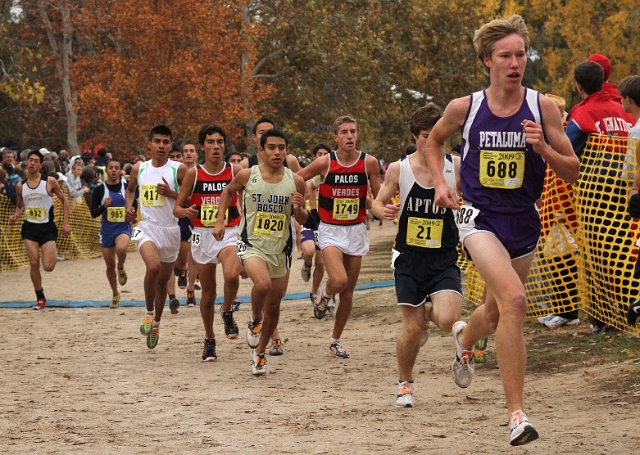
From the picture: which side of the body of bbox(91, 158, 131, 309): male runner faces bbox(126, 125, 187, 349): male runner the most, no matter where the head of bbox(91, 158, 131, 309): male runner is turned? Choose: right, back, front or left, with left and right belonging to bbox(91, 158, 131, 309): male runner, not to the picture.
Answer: front

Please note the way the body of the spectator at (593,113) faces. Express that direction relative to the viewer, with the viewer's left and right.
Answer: facing away from the viewer and to the left of the viewer

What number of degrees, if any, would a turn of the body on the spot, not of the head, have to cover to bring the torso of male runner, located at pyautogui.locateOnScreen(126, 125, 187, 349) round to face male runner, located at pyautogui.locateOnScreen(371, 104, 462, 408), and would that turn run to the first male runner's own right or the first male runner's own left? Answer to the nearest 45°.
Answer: approximately 45° to the first male runner's own left

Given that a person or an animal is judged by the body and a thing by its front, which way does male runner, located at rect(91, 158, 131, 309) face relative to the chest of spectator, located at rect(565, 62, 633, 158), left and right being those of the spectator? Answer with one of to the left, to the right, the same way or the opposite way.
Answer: the opposite way

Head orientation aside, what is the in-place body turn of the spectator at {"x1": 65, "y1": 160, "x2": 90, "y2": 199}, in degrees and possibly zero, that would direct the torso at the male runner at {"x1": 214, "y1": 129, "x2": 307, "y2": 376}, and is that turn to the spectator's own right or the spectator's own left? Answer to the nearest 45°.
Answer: approximately 45° to the spectator's own right

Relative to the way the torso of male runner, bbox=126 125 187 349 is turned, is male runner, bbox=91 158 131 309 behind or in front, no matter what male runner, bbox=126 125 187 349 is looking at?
behind

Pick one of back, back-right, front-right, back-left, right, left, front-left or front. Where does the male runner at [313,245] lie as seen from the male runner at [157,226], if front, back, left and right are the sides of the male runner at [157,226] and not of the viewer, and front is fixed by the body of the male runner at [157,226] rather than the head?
back-left

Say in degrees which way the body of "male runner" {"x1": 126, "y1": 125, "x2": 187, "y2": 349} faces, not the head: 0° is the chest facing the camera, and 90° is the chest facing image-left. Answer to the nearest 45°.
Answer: approximately 0°

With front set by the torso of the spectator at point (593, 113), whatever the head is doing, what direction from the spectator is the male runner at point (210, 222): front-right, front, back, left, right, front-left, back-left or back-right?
front-left
